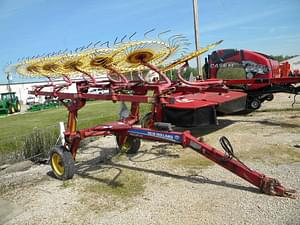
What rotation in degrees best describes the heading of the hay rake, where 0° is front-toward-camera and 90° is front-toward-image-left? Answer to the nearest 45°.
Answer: approximately 315°

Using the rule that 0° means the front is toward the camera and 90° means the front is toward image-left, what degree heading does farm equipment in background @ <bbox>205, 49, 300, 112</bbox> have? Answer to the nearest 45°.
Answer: approximately 270°

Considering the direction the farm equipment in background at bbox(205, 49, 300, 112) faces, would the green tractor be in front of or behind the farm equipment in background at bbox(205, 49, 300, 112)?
behind

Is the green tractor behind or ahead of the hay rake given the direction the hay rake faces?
behind
